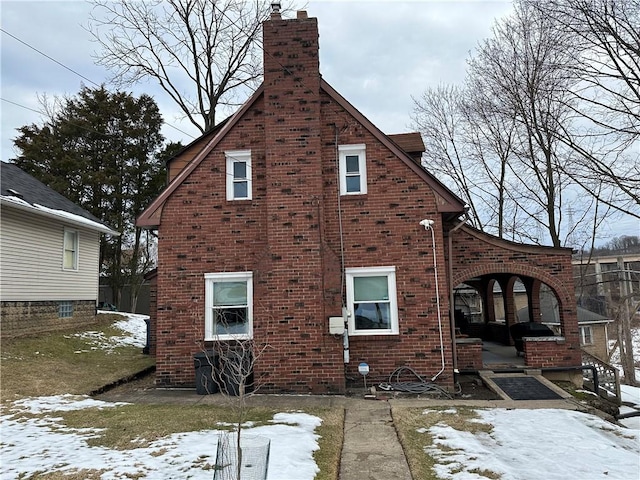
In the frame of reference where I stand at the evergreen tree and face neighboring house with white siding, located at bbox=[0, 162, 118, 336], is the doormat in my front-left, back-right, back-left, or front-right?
front-left

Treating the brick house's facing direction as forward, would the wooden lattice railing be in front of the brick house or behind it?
in front

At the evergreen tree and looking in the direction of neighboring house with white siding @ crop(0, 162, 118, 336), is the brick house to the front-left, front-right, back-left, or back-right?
front-left

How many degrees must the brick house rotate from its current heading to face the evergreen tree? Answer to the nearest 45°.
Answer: approximately 135° to its left

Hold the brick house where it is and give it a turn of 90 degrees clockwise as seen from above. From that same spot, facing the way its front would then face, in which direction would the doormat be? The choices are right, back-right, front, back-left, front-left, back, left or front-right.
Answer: left

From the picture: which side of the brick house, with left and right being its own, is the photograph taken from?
right
